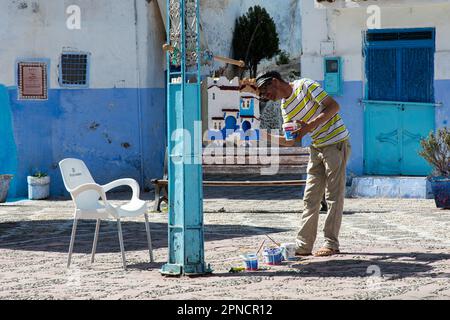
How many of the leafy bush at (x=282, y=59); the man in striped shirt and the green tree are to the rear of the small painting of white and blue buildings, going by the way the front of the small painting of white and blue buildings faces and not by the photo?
2

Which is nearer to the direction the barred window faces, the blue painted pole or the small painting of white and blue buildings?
the blue painted pole

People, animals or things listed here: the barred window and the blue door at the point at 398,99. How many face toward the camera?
2

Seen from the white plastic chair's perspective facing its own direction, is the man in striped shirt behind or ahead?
ahead

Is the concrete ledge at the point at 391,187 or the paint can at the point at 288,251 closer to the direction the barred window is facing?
the paint can

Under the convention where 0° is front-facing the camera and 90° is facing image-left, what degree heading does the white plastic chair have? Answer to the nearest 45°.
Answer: approximately 315°

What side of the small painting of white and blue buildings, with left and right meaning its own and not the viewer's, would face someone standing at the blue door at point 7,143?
right

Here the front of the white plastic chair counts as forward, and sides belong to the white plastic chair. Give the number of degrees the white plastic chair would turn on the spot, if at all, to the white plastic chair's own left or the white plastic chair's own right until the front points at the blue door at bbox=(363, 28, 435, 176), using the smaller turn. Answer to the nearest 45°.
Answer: approximately 90° to the white plastic chair's own left

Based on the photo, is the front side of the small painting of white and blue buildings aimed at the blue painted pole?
no

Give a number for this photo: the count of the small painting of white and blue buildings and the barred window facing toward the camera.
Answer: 2
